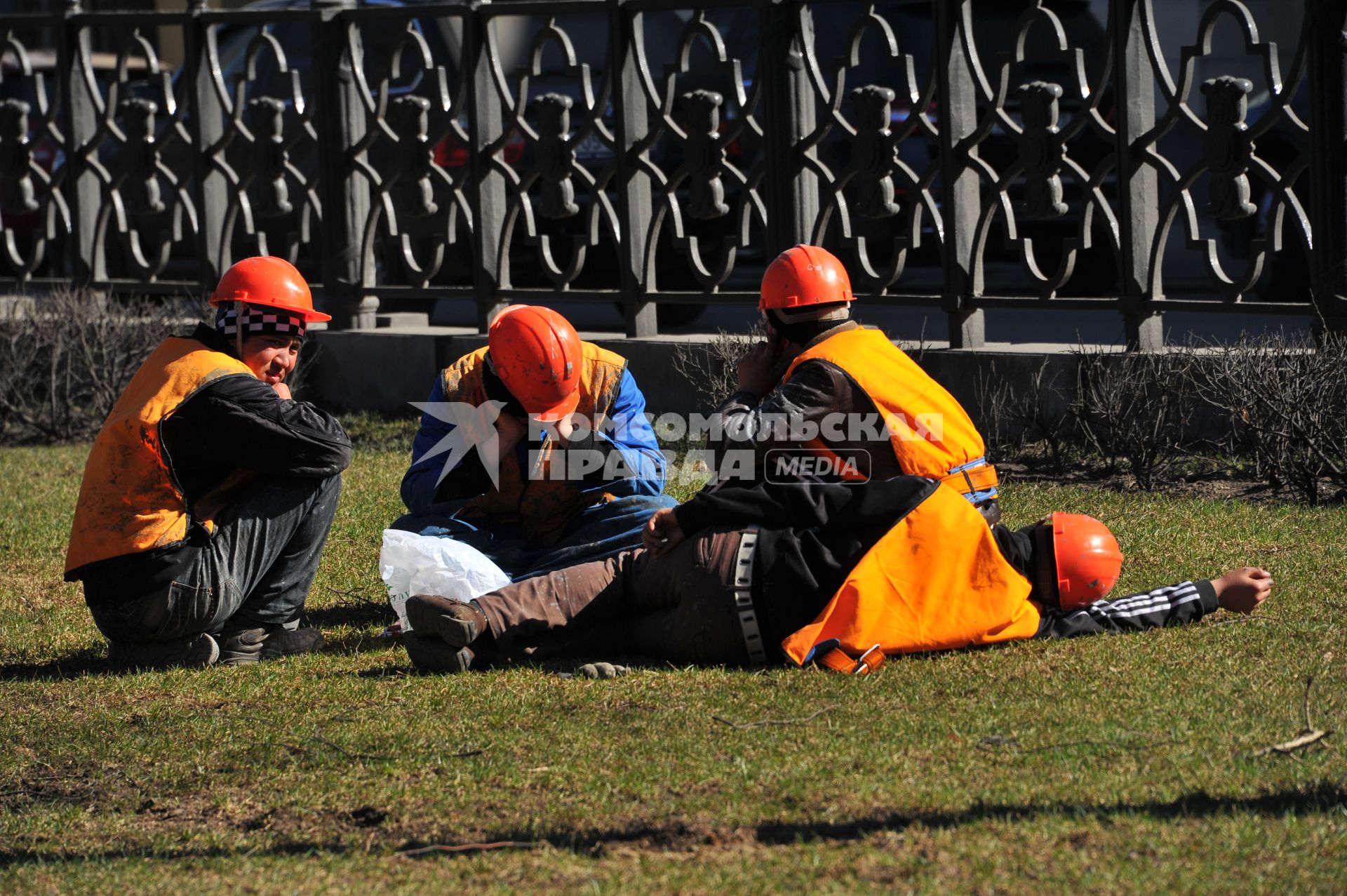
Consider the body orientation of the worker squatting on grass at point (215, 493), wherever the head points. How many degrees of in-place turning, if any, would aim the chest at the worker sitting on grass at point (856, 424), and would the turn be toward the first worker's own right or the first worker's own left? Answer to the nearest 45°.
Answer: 0° — they already face them

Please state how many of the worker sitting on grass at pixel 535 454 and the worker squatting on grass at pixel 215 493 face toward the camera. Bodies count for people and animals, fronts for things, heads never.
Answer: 1

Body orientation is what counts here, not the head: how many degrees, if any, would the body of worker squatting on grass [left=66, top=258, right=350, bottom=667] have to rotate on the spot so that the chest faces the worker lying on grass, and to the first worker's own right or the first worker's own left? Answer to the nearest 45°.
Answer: approximately 45° to the first worker's own right

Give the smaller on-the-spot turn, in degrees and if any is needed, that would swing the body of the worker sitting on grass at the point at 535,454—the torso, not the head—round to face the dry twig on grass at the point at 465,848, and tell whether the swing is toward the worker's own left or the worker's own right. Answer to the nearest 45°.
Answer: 0° — they already face it

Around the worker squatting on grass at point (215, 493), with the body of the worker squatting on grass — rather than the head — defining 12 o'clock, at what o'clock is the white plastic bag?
The white plastic bag is roughly at 12 o'clock from the worker squatting on grass.

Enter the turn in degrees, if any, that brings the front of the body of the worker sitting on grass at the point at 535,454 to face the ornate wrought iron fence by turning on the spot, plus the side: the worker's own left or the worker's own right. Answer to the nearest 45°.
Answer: approximately 180°

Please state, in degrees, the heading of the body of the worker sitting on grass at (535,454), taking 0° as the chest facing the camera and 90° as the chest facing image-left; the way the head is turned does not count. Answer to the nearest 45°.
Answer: approximately 0°

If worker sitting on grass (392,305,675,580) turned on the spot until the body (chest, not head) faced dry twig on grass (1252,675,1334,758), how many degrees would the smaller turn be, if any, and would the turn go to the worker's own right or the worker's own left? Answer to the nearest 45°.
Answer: approximately 45° to the worker's own left

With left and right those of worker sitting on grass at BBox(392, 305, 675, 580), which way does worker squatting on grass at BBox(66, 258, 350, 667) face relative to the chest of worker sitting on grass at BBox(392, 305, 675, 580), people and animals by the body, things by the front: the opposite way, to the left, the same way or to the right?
to the left

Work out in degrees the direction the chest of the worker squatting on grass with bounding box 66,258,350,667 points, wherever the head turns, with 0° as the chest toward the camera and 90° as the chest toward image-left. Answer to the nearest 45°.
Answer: approximately 270°
